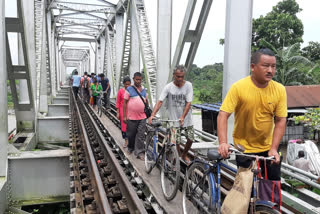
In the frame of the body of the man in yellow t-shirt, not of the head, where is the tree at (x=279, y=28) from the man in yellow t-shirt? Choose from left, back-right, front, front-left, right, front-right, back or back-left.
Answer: back-left

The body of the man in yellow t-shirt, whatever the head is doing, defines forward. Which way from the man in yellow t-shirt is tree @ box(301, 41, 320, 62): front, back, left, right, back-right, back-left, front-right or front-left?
back-left

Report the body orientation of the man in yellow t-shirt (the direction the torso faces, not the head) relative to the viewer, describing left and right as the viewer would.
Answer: facing the viewer and to the right of the viewer
